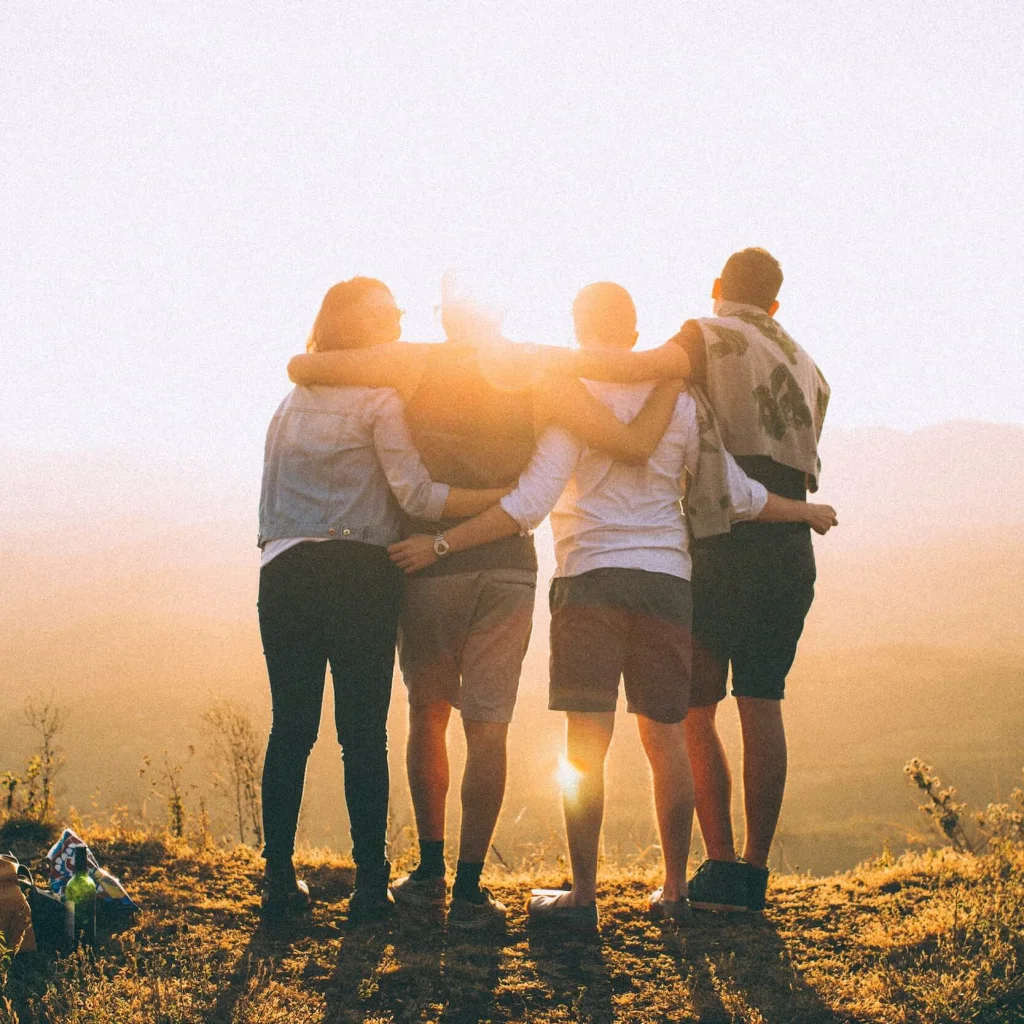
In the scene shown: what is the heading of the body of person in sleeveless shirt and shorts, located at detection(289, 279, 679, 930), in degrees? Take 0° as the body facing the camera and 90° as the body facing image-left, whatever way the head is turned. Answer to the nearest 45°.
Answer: approximately 180°

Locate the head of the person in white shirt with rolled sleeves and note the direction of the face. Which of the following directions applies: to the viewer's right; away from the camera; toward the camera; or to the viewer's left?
away from the camera
